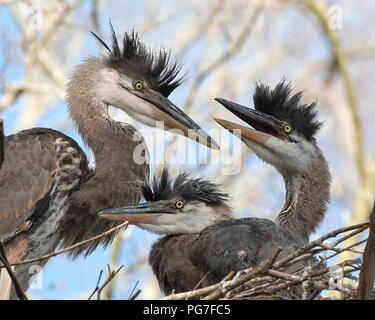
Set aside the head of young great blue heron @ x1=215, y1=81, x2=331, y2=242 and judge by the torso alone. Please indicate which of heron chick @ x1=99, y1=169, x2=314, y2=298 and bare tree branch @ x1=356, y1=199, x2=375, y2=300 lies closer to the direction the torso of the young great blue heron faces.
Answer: the heron chick

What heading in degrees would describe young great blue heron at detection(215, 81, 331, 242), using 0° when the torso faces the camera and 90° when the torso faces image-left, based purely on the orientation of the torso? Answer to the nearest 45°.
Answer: approximately 90°

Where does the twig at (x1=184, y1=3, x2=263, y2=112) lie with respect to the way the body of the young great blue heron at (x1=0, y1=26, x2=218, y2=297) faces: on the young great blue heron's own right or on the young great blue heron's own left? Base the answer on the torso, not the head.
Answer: on the young great blue heron's own left

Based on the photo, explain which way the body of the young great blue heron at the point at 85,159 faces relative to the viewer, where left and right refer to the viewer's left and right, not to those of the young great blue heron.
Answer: facing to the right of the viewer

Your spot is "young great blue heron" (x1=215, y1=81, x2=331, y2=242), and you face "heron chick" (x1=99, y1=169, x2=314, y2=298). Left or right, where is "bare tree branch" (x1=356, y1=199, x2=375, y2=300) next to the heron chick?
left

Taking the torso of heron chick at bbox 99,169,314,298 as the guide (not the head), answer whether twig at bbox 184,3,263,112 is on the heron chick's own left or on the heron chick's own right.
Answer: on the heron chick's own right

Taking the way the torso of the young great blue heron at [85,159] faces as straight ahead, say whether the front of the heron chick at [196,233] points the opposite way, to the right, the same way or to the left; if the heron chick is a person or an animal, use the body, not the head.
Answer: the opposite way

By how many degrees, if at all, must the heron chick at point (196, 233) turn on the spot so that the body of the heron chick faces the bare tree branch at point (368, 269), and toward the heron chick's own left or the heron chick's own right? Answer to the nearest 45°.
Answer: approximately 135° to the heron chick's own left

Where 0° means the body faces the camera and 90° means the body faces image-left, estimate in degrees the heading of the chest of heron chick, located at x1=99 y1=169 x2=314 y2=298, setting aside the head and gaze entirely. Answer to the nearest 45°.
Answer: approximately 90°

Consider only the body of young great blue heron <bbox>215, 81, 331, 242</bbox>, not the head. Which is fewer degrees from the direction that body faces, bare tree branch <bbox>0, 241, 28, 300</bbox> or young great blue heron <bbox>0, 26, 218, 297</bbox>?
the young great blue heron
